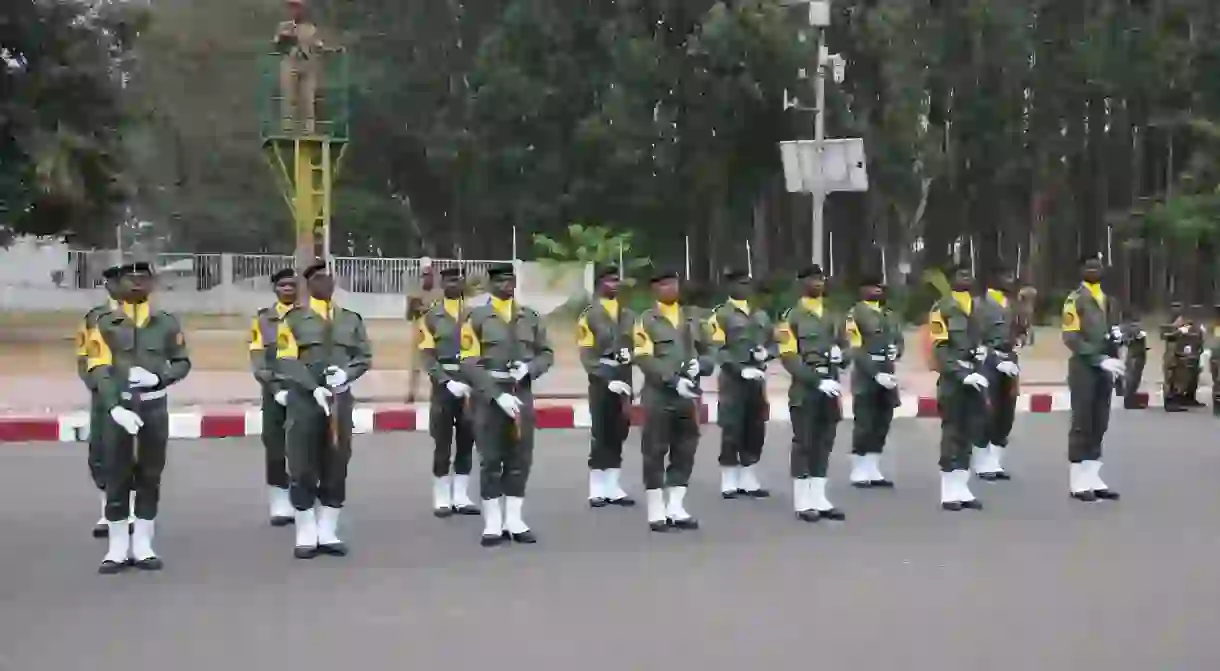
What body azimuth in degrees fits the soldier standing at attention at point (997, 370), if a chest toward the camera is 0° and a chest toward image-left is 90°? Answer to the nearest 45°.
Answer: approximately 315°

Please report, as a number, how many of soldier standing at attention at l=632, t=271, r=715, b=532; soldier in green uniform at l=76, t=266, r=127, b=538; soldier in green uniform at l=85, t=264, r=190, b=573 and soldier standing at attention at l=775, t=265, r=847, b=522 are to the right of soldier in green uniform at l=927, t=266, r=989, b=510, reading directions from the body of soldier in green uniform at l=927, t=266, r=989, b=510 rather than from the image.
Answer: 4

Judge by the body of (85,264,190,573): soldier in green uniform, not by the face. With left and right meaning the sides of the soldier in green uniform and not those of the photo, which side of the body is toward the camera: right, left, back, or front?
front

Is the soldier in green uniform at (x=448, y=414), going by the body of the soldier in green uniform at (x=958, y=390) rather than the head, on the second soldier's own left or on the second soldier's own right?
on the second soldier's own right

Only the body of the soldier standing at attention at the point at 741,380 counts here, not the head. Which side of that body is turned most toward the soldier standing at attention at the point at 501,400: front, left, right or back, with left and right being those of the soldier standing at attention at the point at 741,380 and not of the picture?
right

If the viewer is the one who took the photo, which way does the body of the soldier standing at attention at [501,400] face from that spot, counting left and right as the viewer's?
facing the viewer and to the right of the viewer
